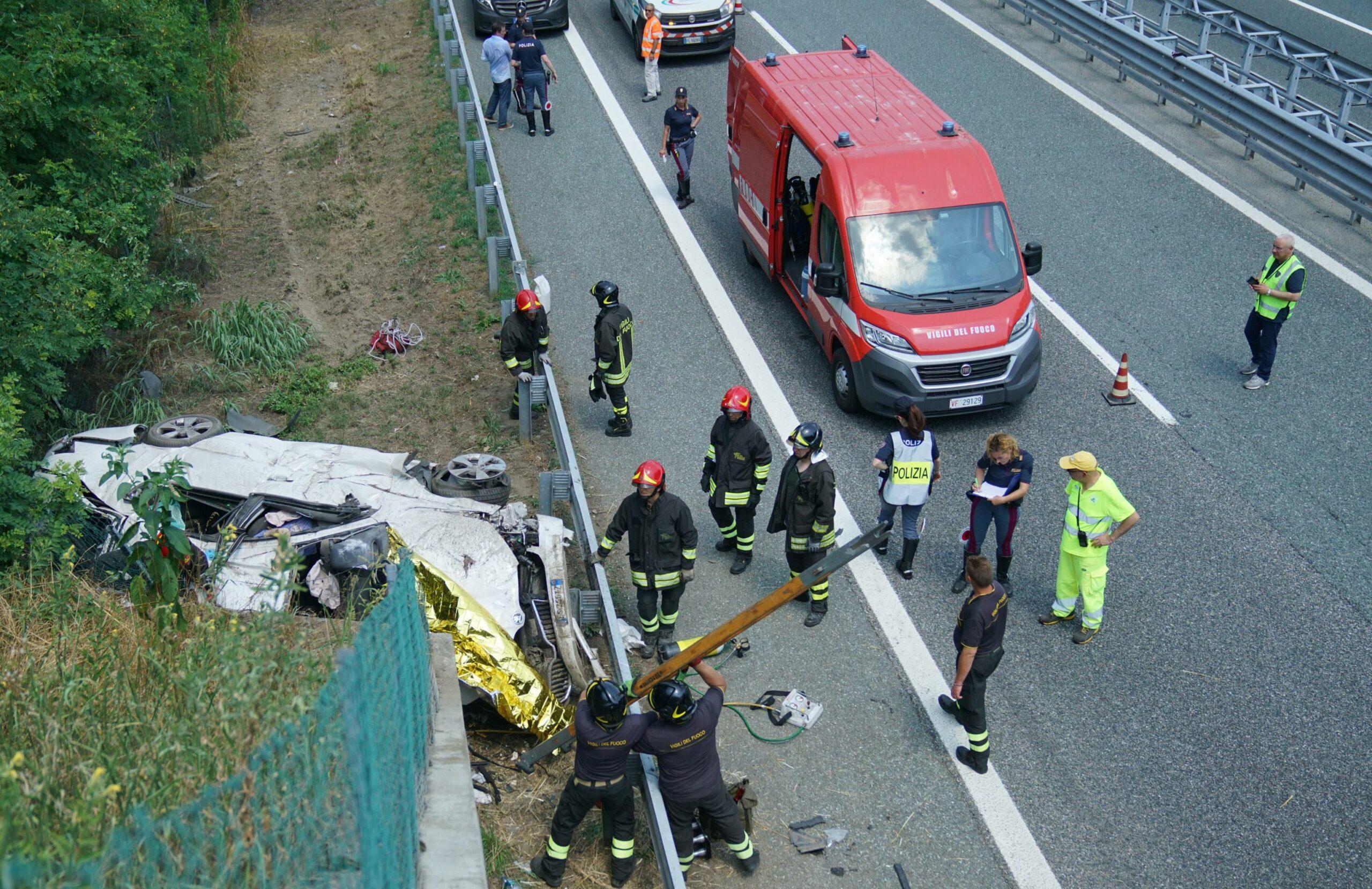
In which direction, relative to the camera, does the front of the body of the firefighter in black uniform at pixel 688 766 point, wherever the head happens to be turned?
away from the camera

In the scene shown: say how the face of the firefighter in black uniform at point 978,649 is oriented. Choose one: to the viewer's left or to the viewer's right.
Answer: to the viewer's left

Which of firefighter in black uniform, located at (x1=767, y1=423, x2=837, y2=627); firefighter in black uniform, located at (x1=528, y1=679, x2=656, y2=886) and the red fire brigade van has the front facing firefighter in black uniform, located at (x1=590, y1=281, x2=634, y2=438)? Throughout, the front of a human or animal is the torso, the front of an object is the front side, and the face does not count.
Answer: firefighter in black uniform, located at (x1=528, y1=679, x2=656, y2=886)

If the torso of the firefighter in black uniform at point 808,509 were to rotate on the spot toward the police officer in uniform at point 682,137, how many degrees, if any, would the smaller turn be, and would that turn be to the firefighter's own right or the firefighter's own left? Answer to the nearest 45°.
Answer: approximately 135° to the firefighter's own right

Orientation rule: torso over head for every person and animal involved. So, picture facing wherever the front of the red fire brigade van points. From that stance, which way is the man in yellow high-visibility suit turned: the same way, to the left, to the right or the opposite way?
to the right

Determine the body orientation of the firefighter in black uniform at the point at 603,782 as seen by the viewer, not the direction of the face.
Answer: away from the camera

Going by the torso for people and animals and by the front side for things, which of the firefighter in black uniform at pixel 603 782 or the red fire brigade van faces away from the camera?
the firefighter in black uniform

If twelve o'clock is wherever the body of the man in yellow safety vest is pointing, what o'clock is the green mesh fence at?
The green mesh fence is roughly at 11 o'clock from the man in yellow safety vest.

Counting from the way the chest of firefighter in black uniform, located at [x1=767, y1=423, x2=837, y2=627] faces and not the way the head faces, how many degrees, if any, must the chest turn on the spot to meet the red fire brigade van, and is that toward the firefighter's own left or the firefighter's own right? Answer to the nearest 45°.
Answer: approximately 135° to the firefighter's own right

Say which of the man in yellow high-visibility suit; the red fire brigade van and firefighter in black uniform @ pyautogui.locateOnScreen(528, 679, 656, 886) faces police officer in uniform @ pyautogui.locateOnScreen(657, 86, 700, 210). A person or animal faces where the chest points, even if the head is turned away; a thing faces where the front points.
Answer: the firefighter in black uniform

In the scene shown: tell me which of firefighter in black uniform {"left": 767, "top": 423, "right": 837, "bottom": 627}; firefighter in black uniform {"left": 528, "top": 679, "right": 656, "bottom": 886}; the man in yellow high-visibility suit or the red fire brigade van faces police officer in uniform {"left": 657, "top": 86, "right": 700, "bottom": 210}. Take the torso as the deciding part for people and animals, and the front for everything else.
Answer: firefighter in black uniform {"left": 528, "top": 679, "right": 656, "bottom": 886}

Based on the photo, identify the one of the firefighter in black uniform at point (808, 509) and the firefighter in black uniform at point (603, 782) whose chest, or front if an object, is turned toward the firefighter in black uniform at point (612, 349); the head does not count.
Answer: the firefighter in black uniform at point (603, 782)
